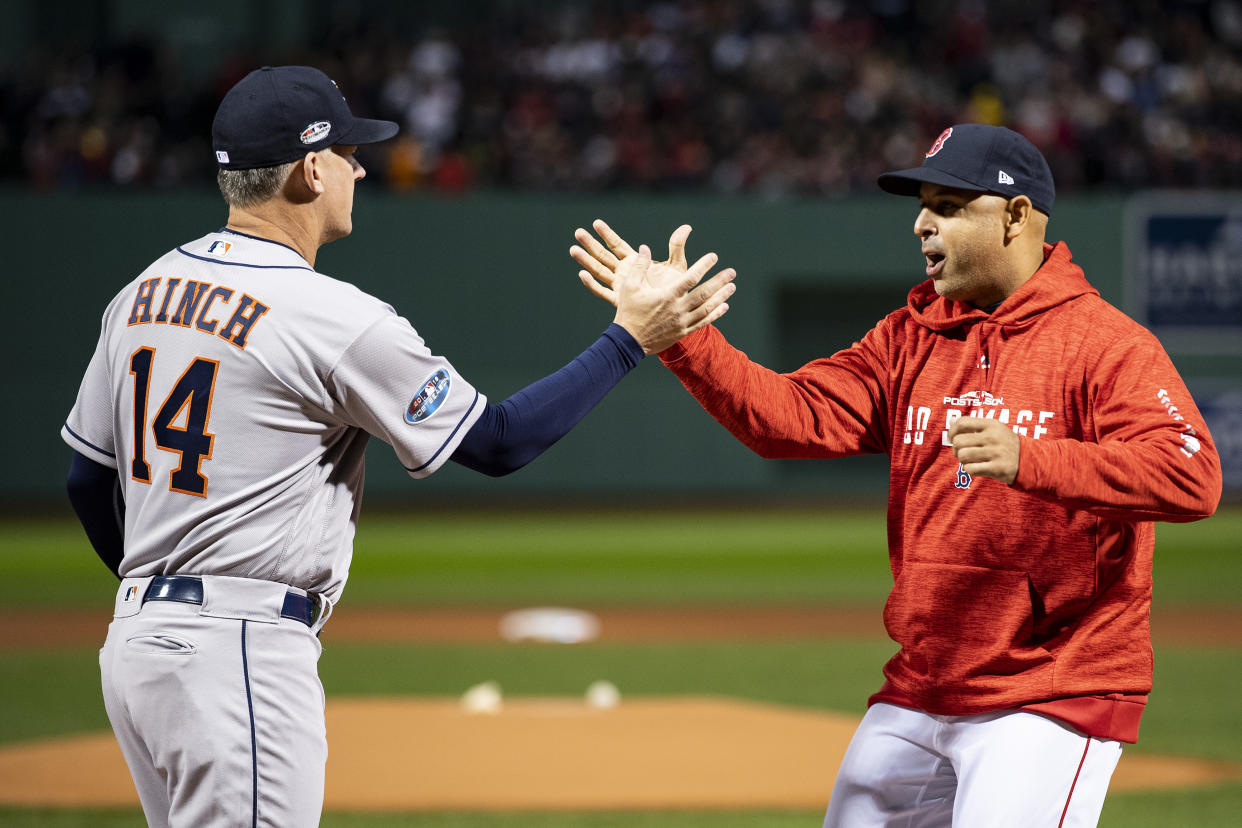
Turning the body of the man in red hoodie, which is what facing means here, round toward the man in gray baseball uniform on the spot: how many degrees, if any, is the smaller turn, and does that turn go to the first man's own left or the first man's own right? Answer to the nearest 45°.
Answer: approximately 45° to the first man's own right

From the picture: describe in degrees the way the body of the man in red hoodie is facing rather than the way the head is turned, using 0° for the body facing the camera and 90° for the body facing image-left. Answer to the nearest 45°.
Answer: approximately 45°

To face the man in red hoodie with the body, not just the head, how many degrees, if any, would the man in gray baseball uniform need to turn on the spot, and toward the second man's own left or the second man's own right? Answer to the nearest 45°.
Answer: approximately 45° to the second man's own right

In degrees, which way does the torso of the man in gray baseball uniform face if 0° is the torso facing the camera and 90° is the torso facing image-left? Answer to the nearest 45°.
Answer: approximately 225°
